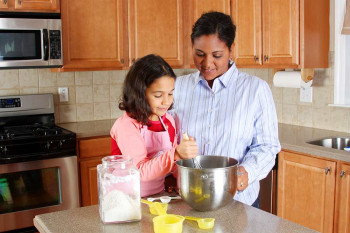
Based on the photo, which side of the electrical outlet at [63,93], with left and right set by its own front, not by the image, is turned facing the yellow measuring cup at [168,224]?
front

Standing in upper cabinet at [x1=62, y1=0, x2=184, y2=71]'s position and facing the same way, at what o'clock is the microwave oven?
The microwave oven is roughly at 2 o'clock from the upper cabinet.

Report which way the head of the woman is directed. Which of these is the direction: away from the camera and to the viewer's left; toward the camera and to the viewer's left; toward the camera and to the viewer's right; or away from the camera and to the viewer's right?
toward the camera and to the viewer's left

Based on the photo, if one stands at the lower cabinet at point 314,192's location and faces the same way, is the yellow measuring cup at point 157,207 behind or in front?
in front

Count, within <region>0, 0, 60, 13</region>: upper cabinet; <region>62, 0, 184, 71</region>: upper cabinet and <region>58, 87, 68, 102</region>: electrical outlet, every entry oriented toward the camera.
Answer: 3

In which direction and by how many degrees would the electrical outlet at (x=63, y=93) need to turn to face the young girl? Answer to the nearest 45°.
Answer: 0° — it already faces them

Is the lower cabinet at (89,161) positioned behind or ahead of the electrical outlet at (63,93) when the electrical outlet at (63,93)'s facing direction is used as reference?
ahead

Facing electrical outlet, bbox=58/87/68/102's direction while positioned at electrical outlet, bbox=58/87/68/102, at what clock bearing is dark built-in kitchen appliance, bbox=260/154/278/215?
The dark built-in kitchen appliance is roughly at 10 o'clock from the electrical outlet.
